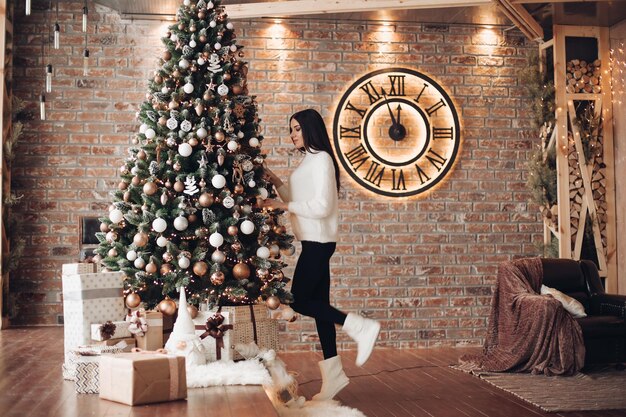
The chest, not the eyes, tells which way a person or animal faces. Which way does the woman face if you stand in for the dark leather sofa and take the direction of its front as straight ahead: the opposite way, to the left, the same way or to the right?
to the right

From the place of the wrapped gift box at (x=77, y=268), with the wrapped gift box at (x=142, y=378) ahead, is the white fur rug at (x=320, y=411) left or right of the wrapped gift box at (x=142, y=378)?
left

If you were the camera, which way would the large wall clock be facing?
facing the viewer

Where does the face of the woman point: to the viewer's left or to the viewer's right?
to the viewer's left

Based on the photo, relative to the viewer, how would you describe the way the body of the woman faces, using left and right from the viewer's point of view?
facing to the left of the viewer

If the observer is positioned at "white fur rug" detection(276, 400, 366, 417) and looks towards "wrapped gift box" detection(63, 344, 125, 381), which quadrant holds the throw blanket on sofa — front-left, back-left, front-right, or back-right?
back-right

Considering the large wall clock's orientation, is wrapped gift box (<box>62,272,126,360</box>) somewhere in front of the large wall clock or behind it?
in front

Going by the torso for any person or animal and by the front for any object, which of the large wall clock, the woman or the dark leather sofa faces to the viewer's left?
the woman

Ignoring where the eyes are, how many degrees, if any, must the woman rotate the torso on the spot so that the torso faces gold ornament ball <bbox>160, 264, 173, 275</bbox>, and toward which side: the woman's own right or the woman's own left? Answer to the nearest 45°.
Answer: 0° — they already face it

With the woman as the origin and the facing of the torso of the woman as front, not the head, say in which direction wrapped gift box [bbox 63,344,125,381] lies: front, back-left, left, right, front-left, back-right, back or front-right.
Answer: front-left

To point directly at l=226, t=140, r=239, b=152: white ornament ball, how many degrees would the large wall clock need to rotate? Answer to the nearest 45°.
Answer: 0° — it already faces it

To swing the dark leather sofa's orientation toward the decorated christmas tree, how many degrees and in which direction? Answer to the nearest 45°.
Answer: approximately 90° to its right
